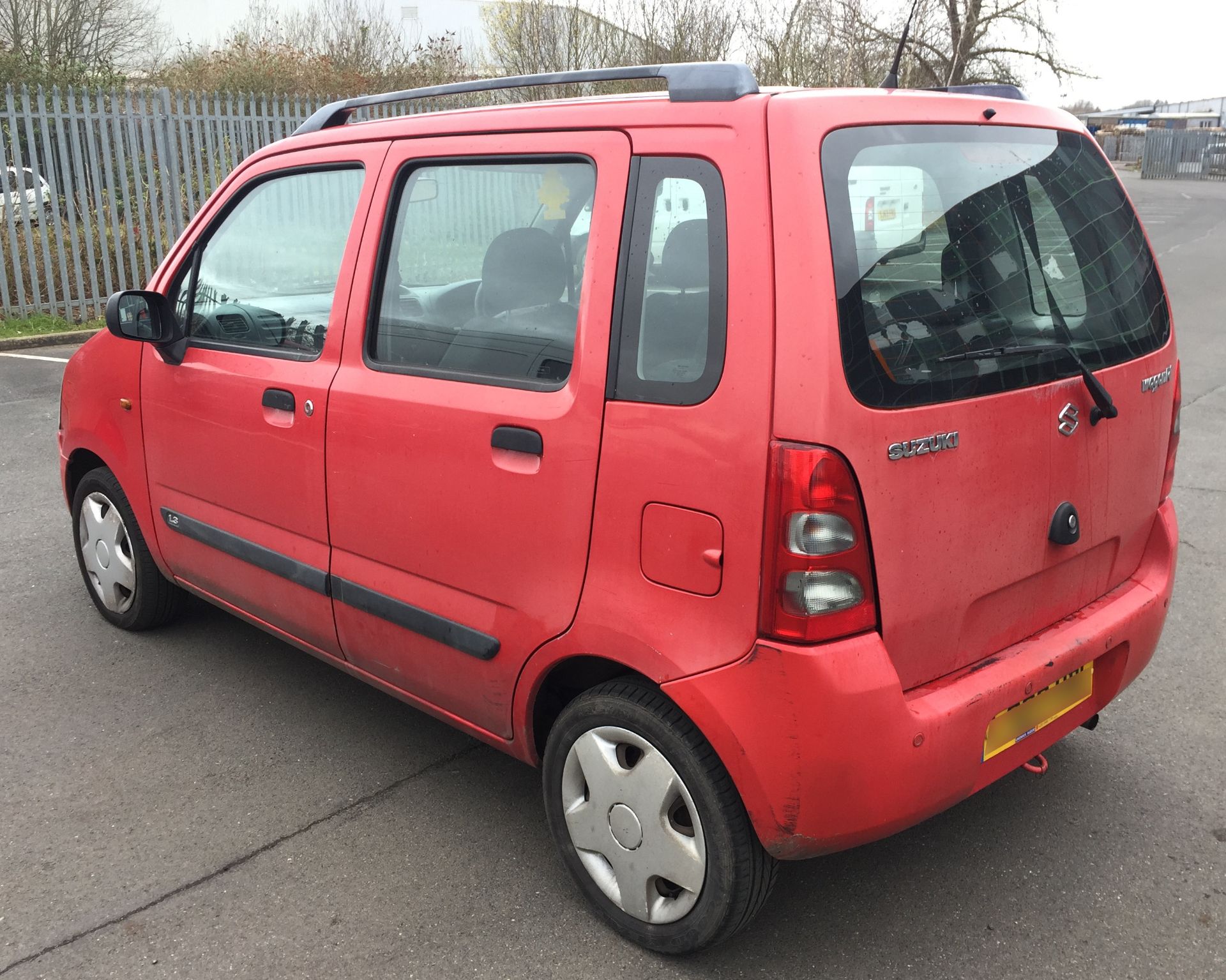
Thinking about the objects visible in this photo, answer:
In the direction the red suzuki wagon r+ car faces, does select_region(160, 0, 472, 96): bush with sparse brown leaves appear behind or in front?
in front

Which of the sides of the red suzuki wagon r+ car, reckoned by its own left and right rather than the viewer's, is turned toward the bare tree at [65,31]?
front

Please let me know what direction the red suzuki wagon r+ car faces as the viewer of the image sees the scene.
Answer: facing away from the viewer and to the left of the viewer

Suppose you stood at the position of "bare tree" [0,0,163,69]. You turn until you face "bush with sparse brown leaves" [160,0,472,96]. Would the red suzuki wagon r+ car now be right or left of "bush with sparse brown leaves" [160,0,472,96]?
right

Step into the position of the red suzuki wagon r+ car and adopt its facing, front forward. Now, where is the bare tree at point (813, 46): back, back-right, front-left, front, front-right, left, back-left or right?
front-right

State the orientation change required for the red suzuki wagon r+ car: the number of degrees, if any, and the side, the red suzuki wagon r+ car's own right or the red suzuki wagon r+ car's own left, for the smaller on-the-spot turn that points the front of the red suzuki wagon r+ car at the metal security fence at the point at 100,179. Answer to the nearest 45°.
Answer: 0° — it already faces it

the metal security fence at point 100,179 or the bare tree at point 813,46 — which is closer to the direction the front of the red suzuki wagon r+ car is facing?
the metal security fence

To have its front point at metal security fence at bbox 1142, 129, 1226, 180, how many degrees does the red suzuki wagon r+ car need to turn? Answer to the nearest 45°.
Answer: approximately 90° to its right

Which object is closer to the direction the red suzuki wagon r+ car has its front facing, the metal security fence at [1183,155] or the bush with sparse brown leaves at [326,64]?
the bush with sparse brown leaves

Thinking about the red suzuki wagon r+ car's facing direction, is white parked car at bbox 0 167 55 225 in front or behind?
in front
